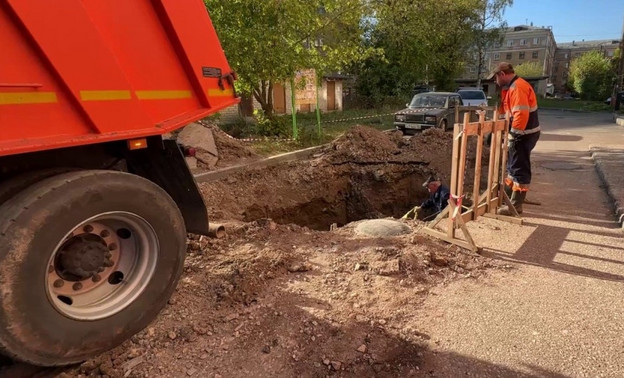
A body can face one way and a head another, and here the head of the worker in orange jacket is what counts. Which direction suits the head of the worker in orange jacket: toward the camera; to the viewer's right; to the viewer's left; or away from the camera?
to the viewer's left

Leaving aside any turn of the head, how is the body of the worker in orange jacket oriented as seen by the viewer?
to the viewer's left

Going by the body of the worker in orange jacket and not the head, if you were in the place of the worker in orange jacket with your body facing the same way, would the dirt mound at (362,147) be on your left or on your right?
on your right

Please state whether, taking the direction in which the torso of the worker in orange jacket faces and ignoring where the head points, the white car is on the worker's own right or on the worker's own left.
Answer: on the worker's own right

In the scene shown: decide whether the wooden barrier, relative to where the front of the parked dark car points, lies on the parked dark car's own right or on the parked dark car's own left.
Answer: on the parked dark car's own left

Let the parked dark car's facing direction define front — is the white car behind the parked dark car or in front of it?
behind
